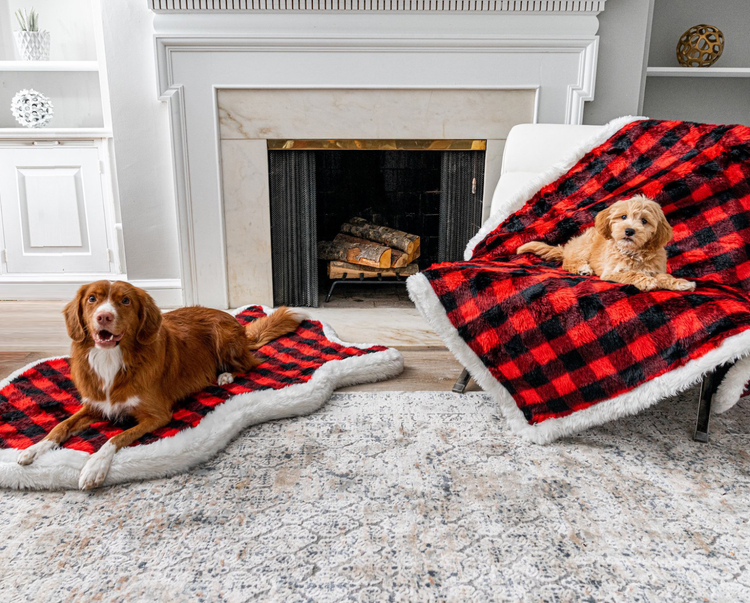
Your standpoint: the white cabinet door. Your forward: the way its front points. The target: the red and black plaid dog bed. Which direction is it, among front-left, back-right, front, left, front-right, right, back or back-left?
front

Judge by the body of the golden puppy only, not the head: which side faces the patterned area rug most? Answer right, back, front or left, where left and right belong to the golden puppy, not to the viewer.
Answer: right

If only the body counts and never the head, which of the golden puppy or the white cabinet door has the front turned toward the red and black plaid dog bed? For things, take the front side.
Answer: the white cabinet door

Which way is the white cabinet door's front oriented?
toward the camera

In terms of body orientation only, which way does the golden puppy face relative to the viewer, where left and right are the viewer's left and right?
facing the viewer and to the right of the viewer

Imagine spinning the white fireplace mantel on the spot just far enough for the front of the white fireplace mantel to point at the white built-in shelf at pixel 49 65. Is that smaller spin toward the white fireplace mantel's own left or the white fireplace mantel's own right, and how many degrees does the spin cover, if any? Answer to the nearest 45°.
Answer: approximately 90° to the white fireplace mantel's own right

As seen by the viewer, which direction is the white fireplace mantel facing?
toward the camera

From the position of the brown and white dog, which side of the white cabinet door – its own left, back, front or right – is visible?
front

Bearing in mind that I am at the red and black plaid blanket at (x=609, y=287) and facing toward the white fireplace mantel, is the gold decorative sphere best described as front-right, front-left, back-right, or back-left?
front-right

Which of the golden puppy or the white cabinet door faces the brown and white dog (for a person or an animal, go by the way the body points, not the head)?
the white cabinet door

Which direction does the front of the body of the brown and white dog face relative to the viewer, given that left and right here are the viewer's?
facing the viewer and to the left of the viewer

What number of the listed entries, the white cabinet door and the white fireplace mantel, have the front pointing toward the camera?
2

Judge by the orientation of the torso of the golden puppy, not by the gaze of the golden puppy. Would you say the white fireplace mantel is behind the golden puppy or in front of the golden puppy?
behind

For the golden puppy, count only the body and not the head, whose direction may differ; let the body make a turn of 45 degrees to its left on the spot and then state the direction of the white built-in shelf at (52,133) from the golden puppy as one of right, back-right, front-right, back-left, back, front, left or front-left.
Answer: back

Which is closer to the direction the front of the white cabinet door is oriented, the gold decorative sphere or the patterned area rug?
the patterned area rug

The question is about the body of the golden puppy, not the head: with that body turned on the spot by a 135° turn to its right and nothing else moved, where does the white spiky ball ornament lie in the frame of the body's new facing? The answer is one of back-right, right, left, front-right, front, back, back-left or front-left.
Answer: front
